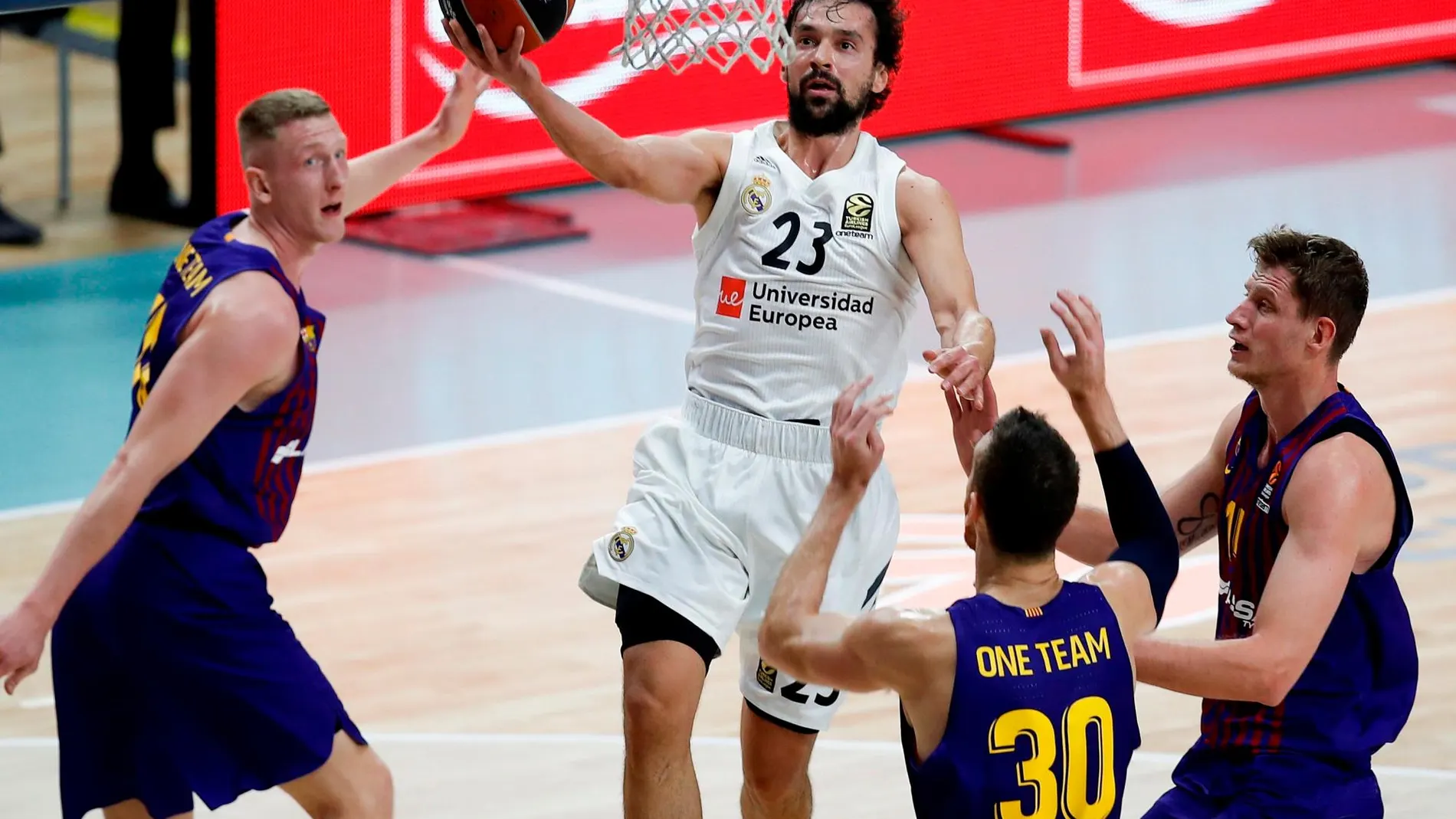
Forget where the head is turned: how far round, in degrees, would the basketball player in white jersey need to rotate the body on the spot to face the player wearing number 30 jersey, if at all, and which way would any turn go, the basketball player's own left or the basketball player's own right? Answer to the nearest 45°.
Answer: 0° — they already face them

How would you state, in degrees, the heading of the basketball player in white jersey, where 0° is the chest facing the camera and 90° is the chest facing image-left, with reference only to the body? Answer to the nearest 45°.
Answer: approximately 0°

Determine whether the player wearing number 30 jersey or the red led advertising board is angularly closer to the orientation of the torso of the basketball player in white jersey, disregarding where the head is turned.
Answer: the player wearing number 30 jersey

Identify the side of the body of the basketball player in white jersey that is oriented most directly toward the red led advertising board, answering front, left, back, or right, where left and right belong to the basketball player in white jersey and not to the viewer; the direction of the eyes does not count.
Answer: back

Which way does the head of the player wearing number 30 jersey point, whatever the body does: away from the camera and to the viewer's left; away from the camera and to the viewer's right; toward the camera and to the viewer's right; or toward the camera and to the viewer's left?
away from the camera and to the viewer's left

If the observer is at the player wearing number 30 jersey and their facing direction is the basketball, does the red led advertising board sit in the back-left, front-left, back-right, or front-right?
front-right

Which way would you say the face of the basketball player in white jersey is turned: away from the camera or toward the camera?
toward the camera
